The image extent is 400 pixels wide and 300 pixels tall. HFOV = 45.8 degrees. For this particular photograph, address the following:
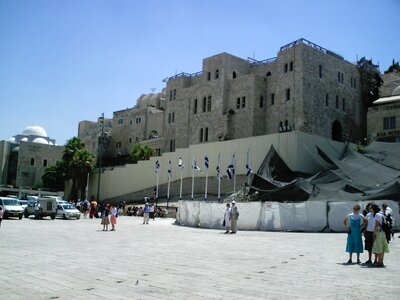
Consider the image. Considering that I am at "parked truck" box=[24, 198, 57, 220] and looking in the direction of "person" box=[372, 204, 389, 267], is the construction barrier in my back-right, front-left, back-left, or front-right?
front-left

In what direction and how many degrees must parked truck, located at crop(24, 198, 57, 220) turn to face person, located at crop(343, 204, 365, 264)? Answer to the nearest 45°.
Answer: approximately 90° to its left
